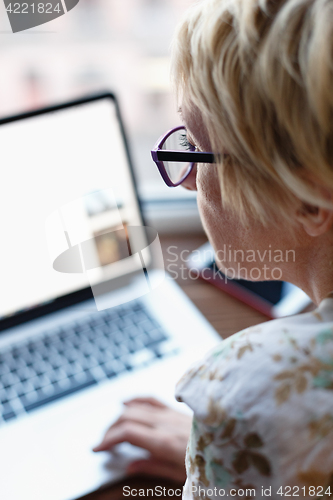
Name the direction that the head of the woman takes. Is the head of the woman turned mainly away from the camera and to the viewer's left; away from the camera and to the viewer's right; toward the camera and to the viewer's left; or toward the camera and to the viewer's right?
away from the camera and to the viewer's left

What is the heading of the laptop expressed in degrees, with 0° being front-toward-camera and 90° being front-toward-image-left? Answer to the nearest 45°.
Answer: approximately 315°

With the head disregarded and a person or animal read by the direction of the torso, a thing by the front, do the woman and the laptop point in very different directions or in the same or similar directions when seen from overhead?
very different directions

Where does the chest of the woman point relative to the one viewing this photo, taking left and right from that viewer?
facing away from the viewer and to the left of the viewer
